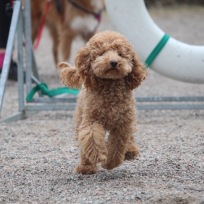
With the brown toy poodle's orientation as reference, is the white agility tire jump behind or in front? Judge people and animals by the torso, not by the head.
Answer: behind

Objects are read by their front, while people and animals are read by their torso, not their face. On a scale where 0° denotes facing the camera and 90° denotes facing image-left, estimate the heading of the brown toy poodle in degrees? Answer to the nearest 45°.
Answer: approximately 0°

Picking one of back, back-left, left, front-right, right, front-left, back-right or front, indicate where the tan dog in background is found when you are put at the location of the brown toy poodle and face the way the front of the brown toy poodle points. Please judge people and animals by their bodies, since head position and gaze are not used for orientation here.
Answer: back
